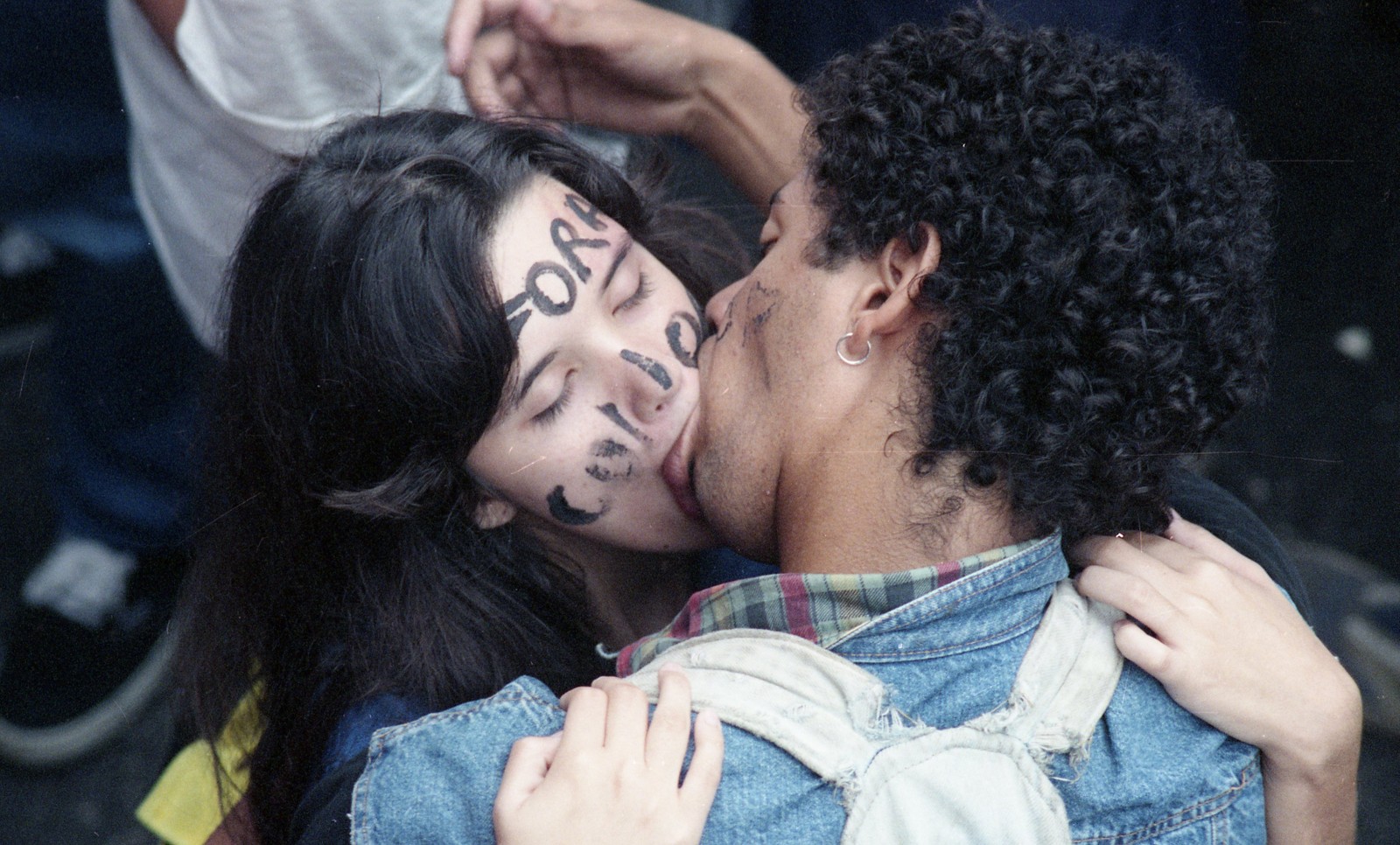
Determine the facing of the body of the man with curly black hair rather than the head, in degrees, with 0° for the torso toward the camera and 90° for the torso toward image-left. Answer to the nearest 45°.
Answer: approximately 135°

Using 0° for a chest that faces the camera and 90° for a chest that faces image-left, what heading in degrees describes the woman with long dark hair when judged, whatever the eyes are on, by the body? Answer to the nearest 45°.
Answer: approximately 315°

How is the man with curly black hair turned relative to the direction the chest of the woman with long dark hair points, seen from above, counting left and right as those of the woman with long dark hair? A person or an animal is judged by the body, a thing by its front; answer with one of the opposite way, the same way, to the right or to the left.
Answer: the opposite way

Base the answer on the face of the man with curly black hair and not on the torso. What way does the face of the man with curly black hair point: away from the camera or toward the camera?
away from the camera
